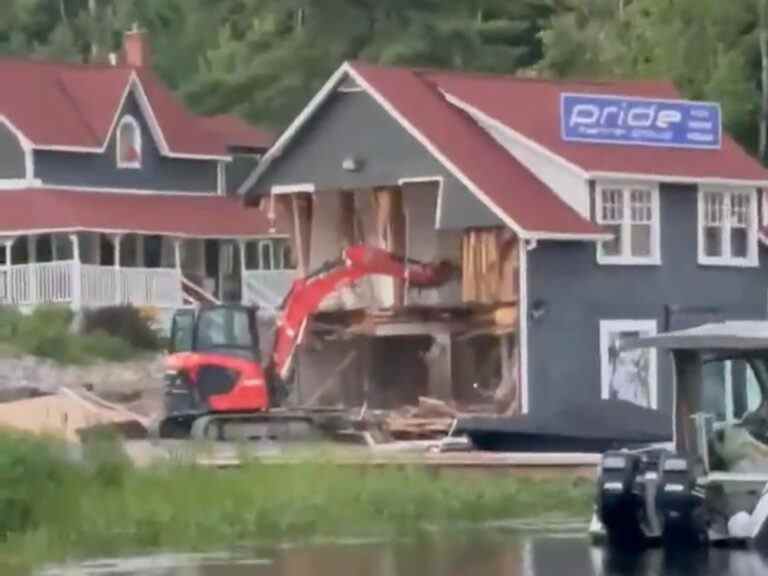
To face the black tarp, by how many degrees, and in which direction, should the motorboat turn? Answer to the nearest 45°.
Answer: approximately 45° to its left

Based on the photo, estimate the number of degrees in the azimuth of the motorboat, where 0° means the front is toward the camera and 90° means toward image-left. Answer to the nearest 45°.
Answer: approximately 225°
